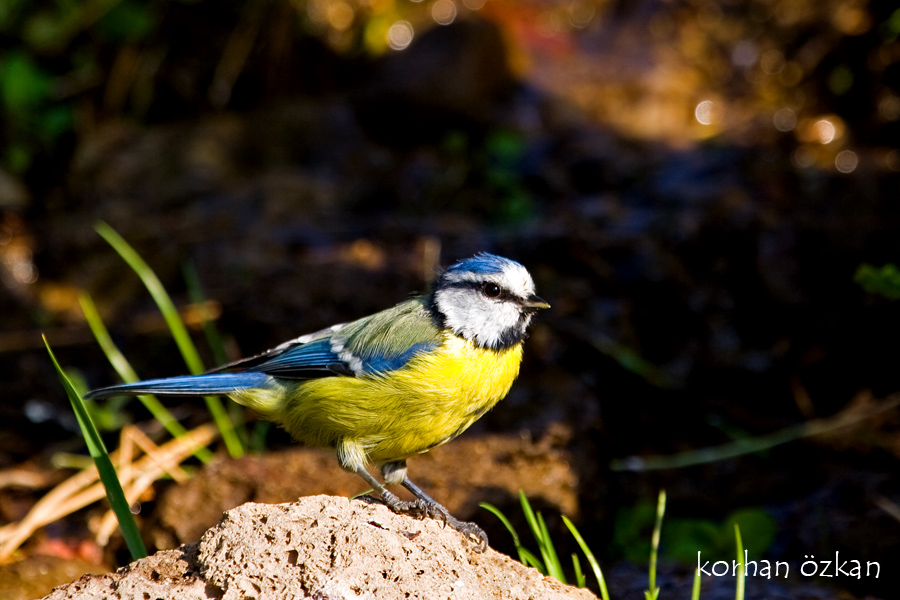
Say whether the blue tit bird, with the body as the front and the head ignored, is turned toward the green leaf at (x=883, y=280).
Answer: no

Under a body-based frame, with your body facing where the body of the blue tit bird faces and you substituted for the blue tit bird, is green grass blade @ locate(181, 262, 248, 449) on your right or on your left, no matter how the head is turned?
on your left

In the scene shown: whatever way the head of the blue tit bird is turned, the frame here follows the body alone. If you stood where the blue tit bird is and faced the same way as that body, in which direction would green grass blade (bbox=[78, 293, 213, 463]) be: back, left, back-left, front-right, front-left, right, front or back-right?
back-left

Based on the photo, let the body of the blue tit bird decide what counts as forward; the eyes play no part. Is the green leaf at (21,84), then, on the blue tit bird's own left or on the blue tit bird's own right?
on the blue tit bird's own left

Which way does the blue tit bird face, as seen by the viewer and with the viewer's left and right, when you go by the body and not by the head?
facing to the right of the viewer
